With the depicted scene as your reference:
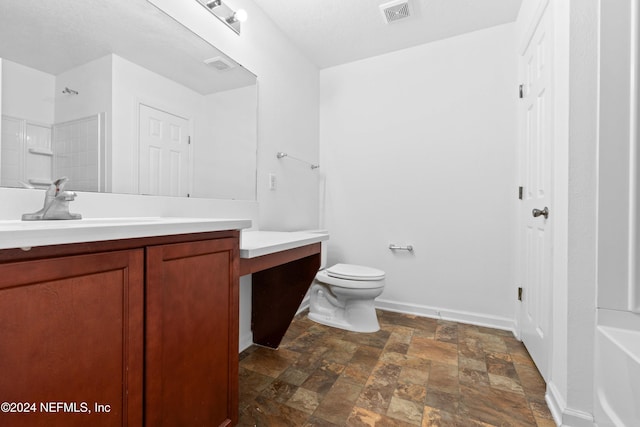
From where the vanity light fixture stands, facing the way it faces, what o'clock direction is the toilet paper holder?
The toilet paper holder is roughly at 10 o'clock from the vanity light fixture.

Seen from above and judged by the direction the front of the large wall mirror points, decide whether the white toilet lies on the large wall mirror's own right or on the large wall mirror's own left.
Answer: on the large wall mirror's own left

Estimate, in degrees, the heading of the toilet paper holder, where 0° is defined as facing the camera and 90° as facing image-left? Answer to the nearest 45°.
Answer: approximately 0°

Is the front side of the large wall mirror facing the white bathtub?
yes

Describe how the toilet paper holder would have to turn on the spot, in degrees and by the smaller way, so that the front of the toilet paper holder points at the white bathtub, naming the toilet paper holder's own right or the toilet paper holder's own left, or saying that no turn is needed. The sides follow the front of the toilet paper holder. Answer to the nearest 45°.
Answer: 0° — it already faces it
